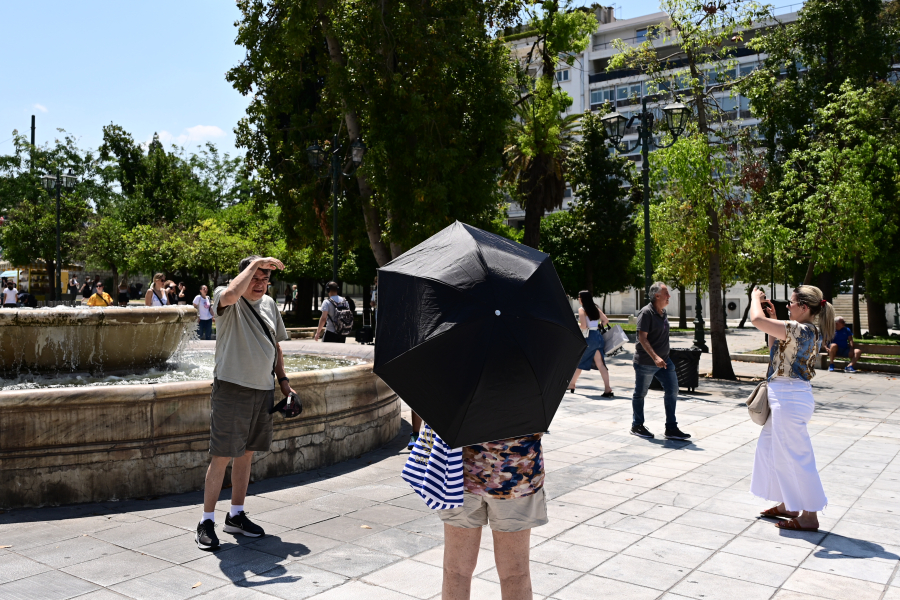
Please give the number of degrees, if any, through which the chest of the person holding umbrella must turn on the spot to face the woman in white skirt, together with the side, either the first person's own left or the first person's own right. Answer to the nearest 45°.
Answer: approximately 45° to the first person's own right

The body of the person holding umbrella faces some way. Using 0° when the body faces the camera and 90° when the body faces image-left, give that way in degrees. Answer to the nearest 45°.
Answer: approximately 180°

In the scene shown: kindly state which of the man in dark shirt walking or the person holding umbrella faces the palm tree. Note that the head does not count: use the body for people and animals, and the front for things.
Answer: the person holding umbrella

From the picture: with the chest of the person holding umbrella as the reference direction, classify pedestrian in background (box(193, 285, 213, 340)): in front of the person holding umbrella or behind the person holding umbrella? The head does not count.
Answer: in front

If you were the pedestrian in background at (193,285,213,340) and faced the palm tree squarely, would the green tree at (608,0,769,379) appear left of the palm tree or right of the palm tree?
right

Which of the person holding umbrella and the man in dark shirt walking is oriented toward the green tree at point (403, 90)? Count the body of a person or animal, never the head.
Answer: the person holding umbrella

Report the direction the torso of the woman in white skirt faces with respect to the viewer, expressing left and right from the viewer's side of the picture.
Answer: facing to the left of the viewer

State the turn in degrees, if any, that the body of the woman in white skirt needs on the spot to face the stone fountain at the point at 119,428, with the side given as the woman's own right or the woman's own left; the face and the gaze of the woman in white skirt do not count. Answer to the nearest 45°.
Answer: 0° — they already face it

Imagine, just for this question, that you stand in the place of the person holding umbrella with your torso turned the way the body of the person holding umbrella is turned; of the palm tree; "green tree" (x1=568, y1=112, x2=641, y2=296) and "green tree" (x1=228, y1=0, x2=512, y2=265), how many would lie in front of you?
3

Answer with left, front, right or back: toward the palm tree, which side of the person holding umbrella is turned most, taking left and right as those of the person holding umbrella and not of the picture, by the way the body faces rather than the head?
front

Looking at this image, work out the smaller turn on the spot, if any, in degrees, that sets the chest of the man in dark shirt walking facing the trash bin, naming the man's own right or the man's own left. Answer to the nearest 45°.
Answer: approximately 90° to the man's own left

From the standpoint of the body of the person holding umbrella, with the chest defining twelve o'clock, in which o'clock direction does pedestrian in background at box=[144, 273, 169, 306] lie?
The pedestrian in background is roughly at 11 o'clock from the person holding umbrella.

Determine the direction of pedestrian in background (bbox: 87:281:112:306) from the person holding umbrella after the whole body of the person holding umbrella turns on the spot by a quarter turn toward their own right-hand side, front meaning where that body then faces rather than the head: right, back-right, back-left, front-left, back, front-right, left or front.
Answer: back-left
